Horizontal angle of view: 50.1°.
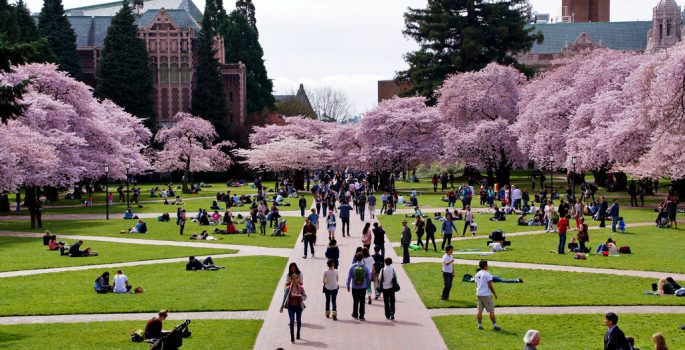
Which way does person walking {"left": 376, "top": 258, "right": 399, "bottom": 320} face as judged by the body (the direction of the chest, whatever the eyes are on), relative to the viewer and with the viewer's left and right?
facing away from the viewer

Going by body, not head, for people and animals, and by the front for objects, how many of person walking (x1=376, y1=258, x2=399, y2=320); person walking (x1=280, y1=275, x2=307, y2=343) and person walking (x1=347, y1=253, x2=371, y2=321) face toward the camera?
1

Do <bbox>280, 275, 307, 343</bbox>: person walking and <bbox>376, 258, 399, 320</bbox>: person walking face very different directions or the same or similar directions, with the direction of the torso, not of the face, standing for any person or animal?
very different directions

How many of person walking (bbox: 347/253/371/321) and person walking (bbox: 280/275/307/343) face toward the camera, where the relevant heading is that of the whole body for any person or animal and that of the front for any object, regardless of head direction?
1

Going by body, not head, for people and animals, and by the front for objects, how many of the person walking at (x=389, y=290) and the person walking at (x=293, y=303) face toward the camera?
1

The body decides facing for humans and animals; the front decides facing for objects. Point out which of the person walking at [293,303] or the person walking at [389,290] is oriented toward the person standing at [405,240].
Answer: the person walking at [389,290]

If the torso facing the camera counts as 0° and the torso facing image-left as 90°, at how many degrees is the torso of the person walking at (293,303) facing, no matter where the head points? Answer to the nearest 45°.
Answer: approximately 0°

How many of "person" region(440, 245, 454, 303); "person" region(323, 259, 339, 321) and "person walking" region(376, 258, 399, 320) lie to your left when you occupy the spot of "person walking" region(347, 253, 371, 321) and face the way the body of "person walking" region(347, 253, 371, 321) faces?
1

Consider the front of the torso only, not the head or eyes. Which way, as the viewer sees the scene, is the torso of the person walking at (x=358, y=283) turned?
away from the camera

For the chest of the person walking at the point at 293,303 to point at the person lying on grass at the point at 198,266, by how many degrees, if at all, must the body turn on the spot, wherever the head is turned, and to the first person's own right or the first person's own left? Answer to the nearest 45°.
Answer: approximately 180°

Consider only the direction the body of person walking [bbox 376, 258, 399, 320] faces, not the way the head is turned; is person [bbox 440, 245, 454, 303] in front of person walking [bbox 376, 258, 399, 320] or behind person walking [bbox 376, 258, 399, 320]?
in front

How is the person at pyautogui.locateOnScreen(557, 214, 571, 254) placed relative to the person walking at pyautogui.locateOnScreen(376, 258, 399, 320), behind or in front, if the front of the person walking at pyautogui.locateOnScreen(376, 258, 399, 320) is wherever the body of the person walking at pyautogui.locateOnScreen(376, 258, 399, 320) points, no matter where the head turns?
in front
